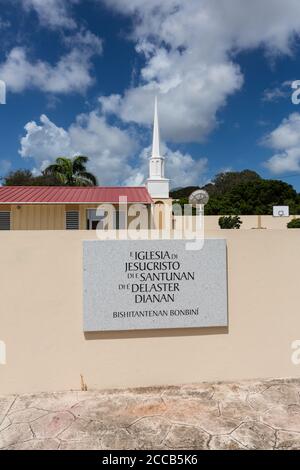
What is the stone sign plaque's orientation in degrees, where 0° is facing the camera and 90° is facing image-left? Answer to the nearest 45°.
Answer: approximately 0°

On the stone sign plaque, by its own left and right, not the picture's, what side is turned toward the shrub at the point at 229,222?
back

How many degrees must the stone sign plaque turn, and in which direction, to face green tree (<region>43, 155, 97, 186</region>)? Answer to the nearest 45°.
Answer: approximately 180°
